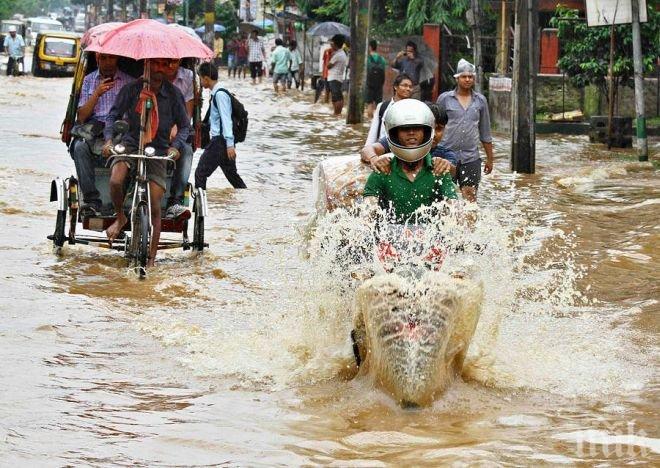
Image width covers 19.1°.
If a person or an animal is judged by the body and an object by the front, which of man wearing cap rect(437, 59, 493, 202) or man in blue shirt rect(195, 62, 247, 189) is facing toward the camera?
the man wearing cap

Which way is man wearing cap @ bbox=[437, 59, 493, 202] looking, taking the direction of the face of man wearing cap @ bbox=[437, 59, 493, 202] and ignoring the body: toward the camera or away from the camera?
toward the camera

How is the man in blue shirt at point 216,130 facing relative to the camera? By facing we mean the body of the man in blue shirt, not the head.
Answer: to the viewer's left

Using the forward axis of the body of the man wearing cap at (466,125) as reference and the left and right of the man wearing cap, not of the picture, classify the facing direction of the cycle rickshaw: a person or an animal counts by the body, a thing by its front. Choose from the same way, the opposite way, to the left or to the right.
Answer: the same way

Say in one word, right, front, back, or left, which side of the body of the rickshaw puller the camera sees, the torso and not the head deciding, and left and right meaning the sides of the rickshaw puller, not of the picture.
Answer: front

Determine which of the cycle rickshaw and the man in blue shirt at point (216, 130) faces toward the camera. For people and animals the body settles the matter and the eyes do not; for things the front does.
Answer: the cycle rickshaw

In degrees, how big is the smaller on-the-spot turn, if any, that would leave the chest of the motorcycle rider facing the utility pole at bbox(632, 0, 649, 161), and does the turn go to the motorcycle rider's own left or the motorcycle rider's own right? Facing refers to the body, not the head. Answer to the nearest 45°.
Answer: approximately 180°

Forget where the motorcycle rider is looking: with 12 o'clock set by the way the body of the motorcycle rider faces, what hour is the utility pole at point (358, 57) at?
The utility pole is roughly at 6 o'clock from the motorcycle rider.

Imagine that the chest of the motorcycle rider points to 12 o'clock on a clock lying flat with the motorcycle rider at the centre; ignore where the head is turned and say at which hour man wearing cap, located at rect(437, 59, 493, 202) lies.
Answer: The man wearing cap is roughly at 6 o'clock from the motorcycle rider.

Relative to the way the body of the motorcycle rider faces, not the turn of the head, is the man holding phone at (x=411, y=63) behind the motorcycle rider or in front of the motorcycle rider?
behind

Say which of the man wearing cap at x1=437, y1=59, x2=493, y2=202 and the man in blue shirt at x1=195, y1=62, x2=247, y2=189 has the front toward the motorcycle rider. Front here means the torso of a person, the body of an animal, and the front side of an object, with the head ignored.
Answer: the man wearing cap

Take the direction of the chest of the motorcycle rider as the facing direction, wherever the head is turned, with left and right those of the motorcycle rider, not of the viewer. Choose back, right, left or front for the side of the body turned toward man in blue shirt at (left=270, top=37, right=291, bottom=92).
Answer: back

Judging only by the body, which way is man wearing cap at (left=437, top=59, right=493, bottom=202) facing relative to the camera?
toward the camera

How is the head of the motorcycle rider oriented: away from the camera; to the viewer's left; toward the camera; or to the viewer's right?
toward the camera

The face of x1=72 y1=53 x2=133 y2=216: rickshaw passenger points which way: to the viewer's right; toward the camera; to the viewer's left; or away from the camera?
toward the camera

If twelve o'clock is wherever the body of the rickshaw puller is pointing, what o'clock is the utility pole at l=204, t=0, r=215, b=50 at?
The utility pole is roughly at 6 o'clock from the rickshaw puller.

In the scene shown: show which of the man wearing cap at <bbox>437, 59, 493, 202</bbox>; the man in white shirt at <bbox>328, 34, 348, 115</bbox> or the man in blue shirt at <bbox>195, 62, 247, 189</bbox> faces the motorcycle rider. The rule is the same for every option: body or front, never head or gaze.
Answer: the man wearing cap
